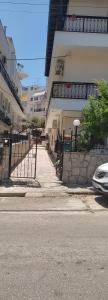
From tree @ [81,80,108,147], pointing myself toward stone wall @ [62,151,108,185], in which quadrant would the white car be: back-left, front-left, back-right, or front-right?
front-left

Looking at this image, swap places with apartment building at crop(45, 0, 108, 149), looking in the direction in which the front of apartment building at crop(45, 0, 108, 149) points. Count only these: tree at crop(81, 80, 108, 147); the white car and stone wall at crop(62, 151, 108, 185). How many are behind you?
0

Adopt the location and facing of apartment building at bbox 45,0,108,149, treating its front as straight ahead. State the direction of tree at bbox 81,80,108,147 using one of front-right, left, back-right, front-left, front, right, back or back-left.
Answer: front

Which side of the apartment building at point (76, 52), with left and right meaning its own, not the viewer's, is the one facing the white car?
front

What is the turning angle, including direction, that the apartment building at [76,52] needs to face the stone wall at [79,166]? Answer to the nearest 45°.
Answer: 0° — it already faces it

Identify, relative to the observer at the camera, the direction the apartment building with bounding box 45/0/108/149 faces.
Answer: facing the viewer
